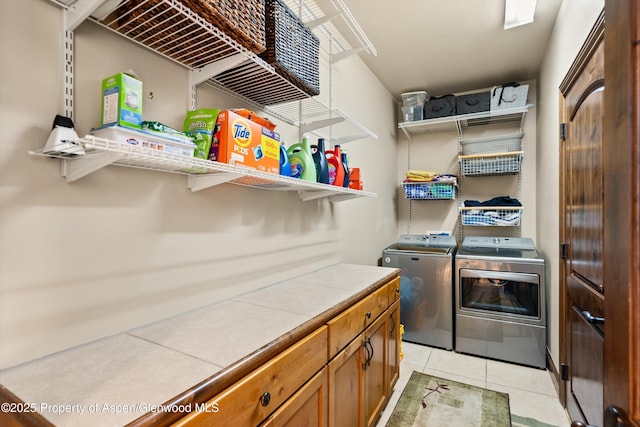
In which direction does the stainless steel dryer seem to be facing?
toward the camera

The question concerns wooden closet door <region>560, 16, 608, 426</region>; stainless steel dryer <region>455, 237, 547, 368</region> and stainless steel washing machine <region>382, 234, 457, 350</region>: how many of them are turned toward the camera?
2

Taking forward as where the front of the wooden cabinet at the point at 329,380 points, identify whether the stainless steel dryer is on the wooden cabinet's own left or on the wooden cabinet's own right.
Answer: on the wooden cabinet's own left

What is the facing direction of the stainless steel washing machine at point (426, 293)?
toward the camera

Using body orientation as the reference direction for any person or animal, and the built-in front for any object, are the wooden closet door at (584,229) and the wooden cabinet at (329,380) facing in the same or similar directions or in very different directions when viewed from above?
very different directions

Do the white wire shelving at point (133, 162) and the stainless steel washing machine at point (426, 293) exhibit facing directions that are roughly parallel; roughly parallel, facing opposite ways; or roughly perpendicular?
roughly perpendicular

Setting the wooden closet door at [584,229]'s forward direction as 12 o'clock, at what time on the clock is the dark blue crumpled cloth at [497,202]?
The dark blue crumpled cloth is roughly at 2 o'clock from the wooden closet door.

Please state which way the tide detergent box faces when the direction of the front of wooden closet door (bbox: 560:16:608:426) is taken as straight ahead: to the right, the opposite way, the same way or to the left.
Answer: the opposite way

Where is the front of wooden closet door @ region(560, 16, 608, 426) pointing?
to the viewer's left

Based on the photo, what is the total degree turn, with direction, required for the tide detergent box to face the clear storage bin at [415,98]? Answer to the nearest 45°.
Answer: approximately 90° to its left

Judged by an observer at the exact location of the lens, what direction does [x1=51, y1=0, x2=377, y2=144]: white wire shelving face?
facing the viewer and to the right of the viewer
